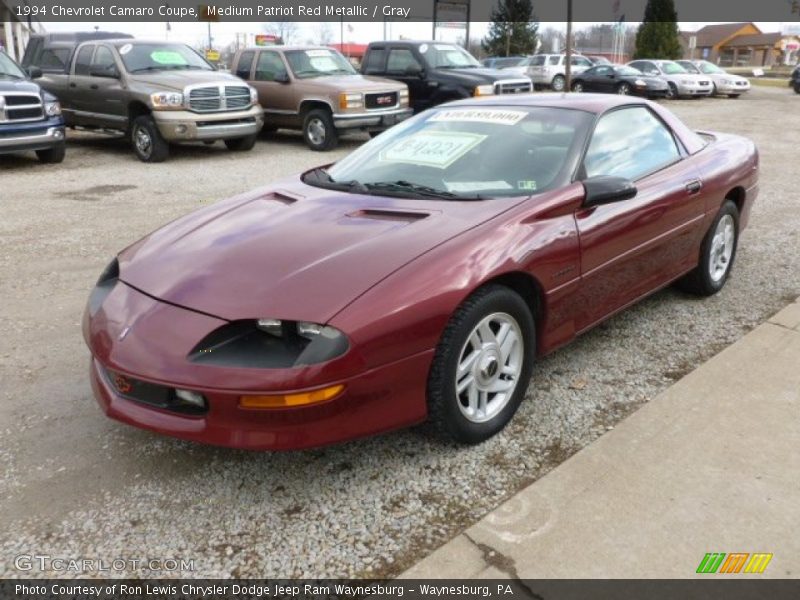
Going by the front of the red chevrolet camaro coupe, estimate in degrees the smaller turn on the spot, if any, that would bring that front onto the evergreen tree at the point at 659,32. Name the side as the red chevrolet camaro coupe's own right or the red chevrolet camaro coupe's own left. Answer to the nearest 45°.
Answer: approximately 135° to the red chevrolet camaro coupe's own right

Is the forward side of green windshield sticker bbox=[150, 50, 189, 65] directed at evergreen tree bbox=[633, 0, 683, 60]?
no

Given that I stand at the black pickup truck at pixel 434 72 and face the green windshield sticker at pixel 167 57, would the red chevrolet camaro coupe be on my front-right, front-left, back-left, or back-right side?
front-left

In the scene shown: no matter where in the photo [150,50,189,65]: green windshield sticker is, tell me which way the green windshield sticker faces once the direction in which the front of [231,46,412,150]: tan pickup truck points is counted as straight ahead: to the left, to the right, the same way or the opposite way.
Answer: the same way

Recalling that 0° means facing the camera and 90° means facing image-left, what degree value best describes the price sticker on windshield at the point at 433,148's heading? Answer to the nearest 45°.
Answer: approximately 45°

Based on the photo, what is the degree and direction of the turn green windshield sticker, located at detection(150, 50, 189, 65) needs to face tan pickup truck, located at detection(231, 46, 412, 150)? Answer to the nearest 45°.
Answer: approximately 45° to its left

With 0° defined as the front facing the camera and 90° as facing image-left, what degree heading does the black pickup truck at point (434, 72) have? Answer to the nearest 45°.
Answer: approximately 315°

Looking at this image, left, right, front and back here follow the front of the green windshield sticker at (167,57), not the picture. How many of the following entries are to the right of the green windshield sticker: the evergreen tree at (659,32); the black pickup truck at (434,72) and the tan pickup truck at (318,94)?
0

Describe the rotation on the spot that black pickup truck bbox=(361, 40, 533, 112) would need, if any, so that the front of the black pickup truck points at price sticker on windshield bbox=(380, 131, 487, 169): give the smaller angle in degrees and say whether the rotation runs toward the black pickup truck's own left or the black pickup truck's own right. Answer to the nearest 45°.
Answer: approximately 45° to the black pickup truck's own right

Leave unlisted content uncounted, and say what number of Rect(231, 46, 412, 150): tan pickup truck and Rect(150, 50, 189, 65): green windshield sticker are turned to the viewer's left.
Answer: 0

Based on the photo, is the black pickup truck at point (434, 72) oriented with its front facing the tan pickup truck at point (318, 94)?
no

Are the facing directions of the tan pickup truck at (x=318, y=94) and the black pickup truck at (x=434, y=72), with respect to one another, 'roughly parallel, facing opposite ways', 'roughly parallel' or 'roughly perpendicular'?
roughly parallel

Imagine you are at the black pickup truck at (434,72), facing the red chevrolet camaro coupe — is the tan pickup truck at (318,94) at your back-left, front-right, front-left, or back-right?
front-right

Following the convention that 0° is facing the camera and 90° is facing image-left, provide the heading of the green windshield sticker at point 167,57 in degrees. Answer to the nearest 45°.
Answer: approximately 315°

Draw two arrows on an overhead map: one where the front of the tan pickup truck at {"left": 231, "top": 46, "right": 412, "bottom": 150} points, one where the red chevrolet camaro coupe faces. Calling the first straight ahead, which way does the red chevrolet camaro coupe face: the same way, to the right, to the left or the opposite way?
to the right

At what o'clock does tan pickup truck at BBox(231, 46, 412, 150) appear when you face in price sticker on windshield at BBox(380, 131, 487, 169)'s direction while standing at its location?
The tan pickup truck is roughly at 4 o'clock from the price sticker on windshield.

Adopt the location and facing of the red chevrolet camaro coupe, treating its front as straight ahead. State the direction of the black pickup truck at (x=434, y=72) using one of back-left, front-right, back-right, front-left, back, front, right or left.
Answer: back-right

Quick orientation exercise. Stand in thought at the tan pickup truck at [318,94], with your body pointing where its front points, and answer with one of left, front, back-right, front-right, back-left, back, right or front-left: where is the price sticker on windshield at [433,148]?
front-right

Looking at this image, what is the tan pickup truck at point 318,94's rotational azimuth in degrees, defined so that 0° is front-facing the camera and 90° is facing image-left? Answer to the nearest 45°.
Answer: approximately 315°

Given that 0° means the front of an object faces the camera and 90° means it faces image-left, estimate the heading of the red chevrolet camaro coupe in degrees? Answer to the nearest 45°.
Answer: approximately 45°
